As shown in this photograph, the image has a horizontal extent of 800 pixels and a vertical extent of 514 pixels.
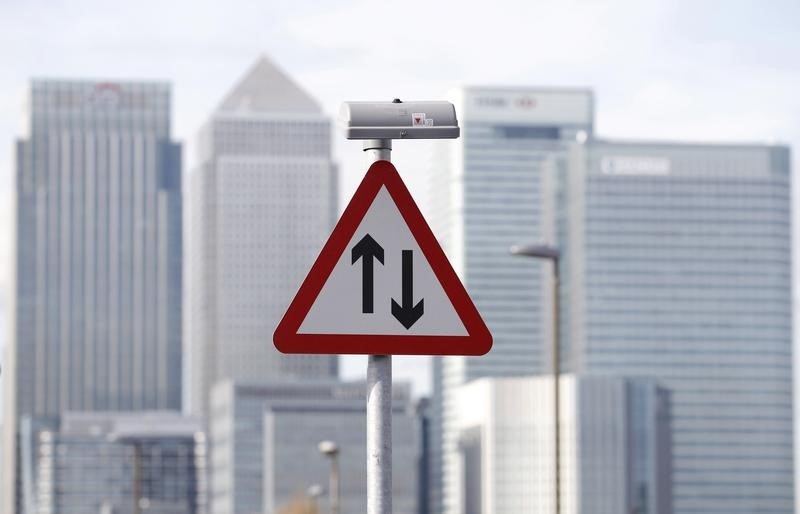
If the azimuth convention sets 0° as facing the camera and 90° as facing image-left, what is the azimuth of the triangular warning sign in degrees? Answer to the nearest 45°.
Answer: approximately 0°
